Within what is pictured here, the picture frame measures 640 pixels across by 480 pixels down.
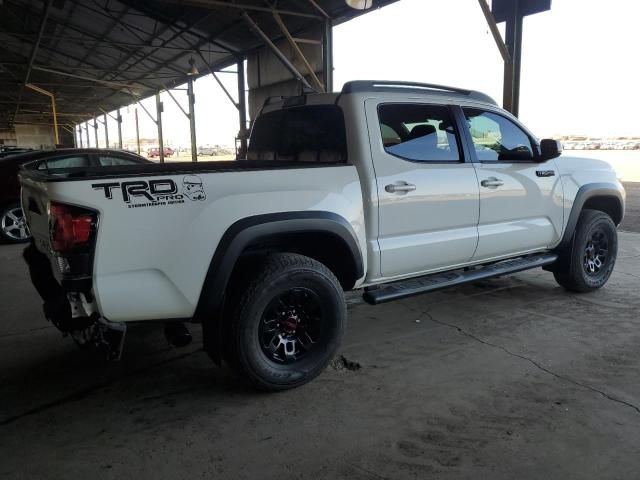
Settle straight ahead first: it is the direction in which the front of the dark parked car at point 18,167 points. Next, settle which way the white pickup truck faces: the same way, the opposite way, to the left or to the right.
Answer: the same way

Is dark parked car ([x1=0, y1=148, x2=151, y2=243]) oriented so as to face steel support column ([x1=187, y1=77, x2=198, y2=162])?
no

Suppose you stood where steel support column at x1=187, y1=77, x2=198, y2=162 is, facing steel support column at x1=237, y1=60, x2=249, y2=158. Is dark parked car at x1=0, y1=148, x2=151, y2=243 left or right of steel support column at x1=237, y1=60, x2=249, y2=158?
right

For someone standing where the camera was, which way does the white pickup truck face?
facing away from the viewer and to the right of the viewer

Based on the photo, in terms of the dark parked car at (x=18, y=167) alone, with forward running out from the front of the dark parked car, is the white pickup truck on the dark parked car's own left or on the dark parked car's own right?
on the dark parked car's own right

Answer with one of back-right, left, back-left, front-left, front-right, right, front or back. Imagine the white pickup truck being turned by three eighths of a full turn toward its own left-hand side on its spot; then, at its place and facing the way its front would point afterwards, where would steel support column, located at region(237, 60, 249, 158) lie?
right

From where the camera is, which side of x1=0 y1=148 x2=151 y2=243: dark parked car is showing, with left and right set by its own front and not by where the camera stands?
right

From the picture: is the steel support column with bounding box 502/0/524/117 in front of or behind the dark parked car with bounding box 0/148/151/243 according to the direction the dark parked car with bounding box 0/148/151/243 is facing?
in front

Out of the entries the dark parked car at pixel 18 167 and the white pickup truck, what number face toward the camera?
0
